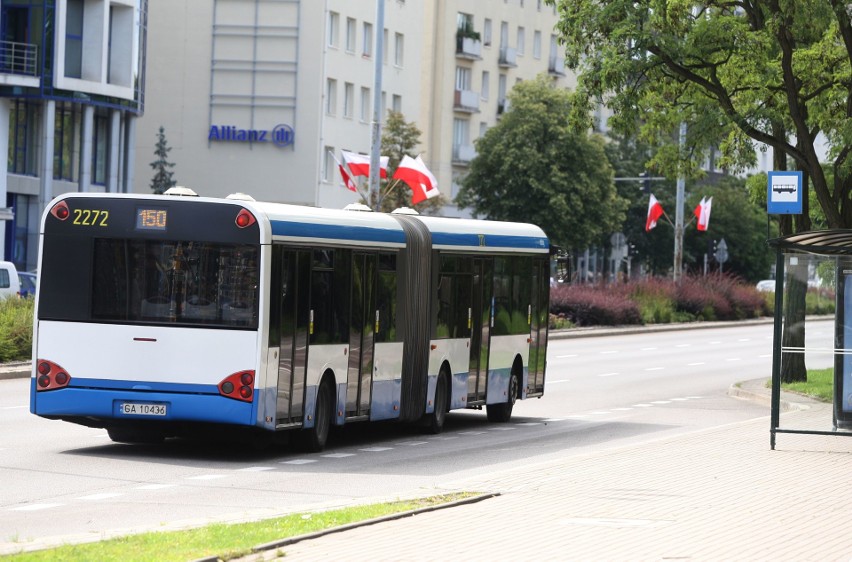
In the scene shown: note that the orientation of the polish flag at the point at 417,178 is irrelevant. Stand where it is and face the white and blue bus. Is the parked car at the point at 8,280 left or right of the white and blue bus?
right

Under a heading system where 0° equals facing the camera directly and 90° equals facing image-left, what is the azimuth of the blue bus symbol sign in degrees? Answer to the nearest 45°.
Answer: approximately 0°

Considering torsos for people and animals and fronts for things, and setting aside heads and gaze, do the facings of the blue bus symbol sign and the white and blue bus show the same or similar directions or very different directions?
very different directions

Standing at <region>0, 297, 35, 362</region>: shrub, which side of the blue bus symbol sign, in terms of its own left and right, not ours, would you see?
right

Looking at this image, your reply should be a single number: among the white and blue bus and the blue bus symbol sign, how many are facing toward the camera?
1

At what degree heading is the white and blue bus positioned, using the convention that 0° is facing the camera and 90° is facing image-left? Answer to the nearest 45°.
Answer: approximately 225°

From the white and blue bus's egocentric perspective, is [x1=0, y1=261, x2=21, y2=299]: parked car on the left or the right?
on its left
